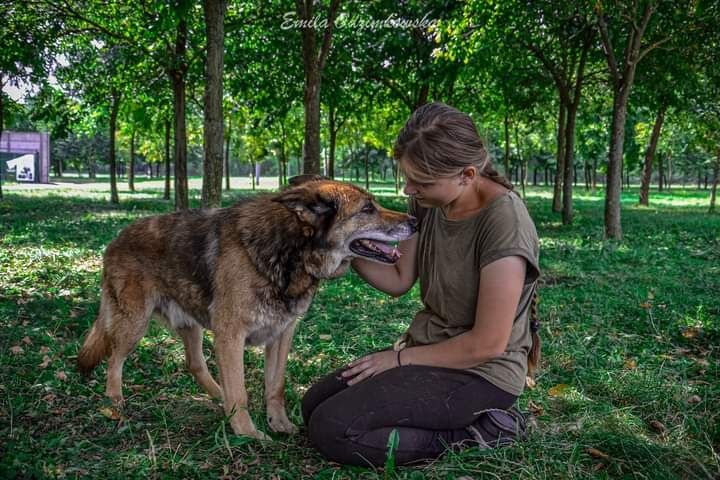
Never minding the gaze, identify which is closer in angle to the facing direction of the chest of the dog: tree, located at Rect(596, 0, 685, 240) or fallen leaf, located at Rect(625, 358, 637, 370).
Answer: the fallen leaf

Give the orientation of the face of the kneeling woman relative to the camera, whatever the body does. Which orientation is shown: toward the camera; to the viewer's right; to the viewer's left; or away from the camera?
to the viewer's left

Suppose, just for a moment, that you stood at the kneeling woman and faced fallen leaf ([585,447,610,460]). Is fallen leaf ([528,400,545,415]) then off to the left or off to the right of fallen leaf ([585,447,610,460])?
left

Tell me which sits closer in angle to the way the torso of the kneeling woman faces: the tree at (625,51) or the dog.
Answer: the dog

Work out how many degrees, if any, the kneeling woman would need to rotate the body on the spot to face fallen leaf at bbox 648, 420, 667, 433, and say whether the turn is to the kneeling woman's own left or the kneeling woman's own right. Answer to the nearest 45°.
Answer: approximately 180°

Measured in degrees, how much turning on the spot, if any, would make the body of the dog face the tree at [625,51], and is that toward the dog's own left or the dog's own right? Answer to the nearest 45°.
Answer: approximately 90° to the dog's own left

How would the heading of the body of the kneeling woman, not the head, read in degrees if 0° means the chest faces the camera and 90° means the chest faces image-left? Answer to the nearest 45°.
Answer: approximately 45°

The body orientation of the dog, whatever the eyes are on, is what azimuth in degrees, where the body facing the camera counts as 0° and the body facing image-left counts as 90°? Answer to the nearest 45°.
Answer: approximately 315°

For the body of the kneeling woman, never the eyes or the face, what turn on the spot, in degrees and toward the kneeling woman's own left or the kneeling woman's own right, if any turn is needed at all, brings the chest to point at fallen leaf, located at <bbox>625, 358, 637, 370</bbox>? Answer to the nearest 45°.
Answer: approximately 180°

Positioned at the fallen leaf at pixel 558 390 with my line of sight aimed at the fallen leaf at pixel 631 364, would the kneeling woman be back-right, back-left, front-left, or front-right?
back-right
